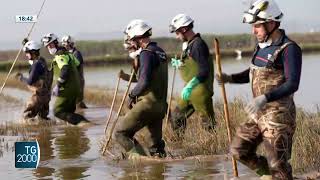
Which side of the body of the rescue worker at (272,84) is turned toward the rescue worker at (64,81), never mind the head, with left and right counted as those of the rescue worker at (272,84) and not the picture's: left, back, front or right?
right

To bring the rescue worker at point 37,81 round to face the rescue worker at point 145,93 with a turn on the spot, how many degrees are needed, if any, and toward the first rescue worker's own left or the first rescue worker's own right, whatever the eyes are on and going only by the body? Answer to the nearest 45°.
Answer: approximately 90° to the first rescue worker's own left

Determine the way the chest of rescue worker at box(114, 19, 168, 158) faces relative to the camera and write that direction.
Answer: to the viewer's left

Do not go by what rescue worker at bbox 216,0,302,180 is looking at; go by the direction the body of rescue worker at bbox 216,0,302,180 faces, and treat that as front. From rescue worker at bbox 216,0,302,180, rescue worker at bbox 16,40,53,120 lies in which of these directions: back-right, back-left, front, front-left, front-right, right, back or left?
right

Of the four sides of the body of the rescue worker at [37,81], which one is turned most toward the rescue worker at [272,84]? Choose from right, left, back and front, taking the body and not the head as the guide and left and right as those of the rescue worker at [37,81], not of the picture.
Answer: left

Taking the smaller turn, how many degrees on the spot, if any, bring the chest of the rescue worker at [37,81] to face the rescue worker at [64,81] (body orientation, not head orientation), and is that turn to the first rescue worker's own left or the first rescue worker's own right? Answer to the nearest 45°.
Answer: approximately 135° to the first rescue worker's own left

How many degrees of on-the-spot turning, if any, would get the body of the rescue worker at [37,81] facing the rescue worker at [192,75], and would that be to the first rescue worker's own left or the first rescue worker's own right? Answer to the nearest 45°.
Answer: approximately 135° to the first rescue worker's own left

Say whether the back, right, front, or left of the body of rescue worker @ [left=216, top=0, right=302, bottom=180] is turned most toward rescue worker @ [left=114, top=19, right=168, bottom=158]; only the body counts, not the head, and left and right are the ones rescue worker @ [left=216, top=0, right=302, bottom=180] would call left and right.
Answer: right

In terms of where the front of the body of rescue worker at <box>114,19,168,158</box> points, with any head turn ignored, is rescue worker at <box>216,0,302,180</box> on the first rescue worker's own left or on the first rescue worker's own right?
on the first rescue worker's own left

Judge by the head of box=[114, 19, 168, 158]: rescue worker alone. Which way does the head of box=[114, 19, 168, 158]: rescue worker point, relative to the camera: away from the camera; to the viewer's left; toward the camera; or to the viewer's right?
to the viewer's left
